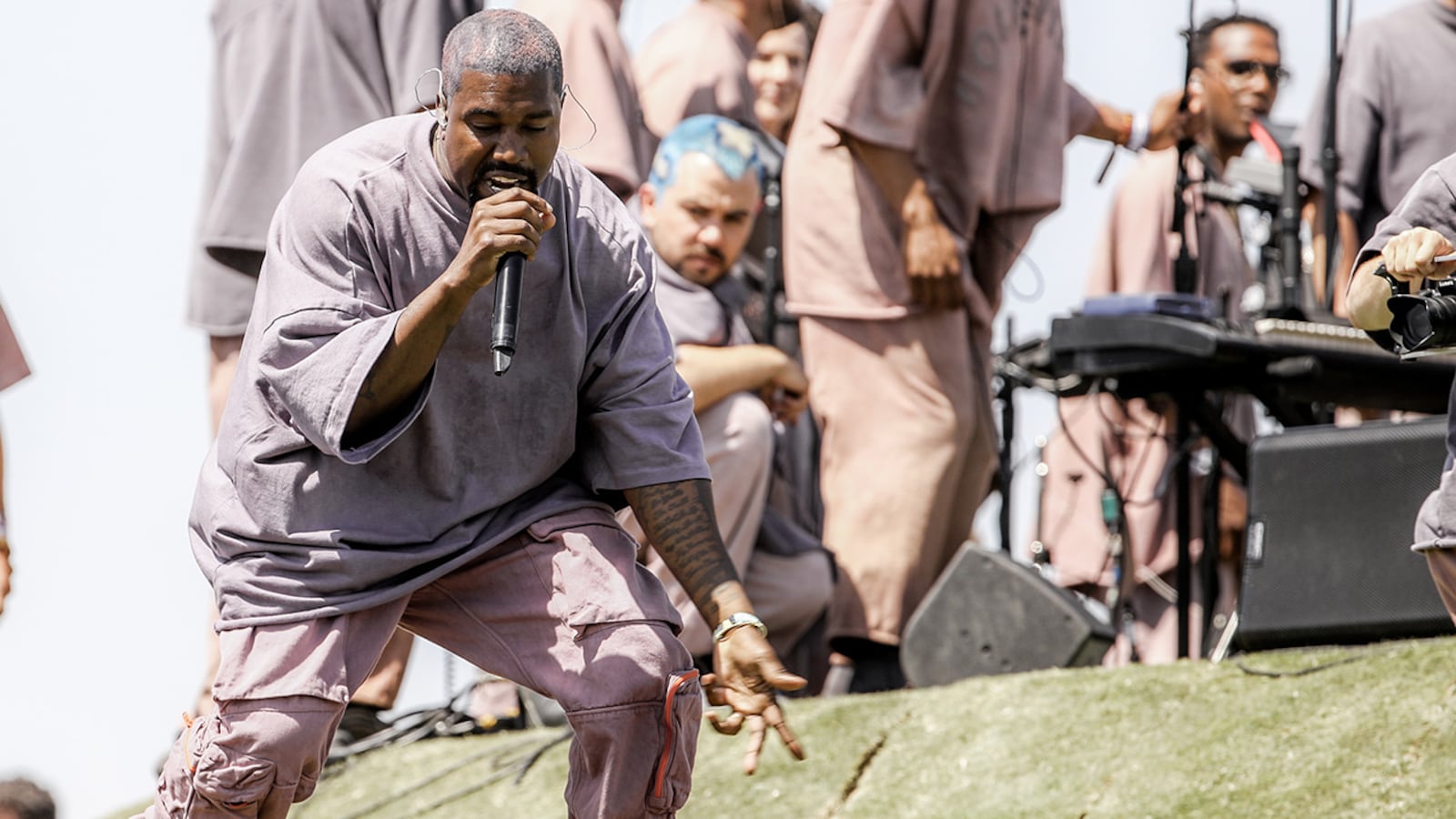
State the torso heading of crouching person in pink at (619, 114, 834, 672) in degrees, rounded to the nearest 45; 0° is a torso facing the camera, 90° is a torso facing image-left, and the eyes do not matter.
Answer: approximately 315°

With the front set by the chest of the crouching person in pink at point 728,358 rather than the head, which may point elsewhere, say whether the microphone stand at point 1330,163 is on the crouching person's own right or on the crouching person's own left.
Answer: on the crouching person's own left

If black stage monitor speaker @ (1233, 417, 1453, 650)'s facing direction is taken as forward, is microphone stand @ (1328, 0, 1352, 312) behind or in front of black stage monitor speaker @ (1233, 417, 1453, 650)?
behind

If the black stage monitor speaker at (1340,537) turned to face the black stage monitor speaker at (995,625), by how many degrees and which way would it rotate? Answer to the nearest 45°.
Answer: approximately 90° to its right

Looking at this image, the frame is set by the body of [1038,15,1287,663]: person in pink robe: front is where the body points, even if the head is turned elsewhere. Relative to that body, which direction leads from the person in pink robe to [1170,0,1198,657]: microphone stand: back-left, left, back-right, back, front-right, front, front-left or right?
front-right

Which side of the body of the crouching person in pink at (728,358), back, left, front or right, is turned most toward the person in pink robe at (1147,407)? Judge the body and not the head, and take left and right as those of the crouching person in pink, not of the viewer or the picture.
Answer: left
